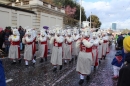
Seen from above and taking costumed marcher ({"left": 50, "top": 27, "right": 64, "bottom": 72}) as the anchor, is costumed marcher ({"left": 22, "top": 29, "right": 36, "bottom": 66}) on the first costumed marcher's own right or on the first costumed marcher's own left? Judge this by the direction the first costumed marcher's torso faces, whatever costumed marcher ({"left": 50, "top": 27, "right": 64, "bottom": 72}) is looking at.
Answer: on the first costumed marcher's own right

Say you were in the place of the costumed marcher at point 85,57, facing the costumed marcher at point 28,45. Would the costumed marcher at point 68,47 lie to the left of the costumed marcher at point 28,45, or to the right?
right

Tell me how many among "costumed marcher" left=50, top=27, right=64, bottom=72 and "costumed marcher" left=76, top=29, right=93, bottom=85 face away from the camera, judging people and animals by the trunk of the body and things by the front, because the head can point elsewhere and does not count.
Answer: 0

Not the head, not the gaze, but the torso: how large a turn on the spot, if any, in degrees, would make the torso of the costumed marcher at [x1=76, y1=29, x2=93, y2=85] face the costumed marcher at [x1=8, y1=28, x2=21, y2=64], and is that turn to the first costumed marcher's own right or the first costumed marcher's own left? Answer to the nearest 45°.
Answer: approximately 90° to the first costumed marcher's own right

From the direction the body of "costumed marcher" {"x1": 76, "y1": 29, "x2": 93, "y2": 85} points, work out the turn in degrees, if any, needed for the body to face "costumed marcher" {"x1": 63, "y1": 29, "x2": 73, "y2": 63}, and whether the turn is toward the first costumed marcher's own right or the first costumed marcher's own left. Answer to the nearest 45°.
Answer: approximately 135° to the first costumed marcher's own right

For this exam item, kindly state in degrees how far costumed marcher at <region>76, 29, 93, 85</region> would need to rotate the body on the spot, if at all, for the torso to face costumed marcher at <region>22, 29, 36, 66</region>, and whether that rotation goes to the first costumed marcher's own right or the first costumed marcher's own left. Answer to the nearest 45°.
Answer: approximately 90° to the first costumed marcher's own right

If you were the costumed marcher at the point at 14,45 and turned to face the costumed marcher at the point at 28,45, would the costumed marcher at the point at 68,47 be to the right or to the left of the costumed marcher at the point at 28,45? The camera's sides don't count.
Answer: left

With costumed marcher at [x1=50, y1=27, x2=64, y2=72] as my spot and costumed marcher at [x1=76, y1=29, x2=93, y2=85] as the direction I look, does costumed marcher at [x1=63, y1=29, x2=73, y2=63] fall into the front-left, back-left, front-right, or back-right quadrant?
back-left

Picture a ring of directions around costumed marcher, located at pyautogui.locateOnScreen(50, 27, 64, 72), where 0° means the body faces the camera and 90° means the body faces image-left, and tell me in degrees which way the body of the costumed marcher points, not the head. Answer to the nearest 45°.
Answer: approximately 0°

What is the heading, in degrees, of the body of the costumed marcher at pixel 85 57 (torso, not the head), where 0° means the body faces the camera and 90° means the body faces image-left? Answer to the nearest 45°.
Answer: approximately 45°
